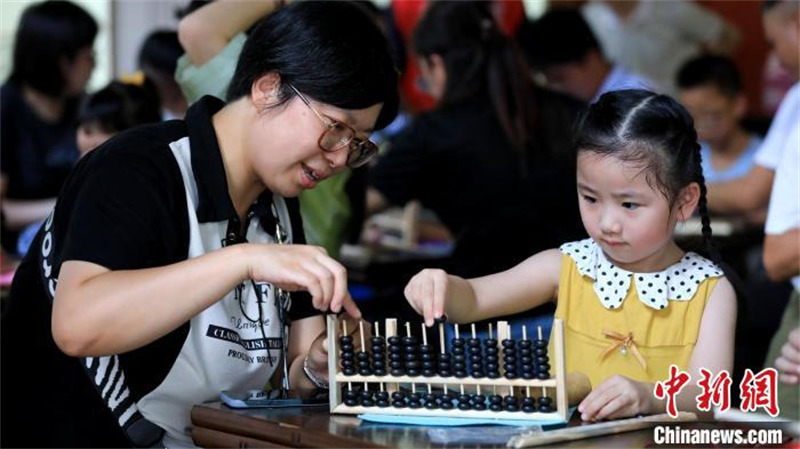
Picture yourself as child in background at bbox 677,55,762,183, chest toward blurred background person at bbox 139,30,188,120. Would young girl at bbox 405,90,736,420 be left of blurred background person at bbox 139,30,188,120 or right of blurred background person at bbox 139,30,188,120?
left

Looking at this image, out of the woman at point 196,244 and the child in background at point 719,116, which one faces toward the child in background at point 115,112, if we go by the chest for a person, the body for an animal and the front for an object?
the child in background at point 719,116

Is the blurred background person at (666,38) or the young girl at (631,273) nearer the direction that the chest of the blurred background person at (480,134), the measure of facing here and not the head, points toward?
the blurred background person

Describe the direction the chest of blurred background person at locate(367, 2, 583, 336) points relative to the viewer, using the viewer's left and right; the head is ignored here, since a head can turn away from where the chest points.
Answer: facing away from the viewer and to the left of the viewer

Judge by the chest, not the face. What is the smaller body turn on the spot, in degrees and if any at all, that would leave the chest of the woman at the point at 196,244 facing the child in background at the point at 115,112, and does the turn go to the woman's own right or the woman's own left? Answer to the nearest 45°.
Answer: approximately 135° to the woman's own left

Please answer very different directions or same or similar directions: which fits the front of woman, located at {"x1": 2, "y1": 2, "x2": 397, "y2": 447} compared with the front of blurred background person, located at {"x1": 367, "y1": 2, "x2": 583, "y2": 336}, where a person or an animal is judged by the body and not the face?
very different directions

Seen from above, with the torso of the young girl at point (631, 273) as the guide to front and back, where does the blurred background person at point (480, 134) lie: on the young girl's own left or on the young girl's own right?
on the young girl's own right

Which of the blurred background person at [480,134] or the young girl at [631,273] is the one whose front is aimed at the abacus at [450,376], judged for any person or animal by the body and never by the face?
the young girl
